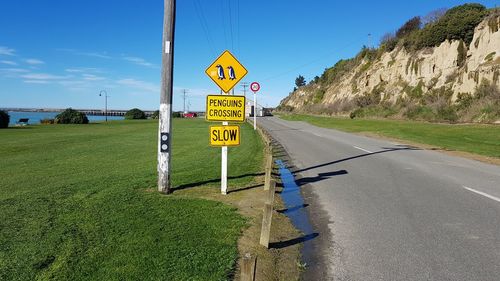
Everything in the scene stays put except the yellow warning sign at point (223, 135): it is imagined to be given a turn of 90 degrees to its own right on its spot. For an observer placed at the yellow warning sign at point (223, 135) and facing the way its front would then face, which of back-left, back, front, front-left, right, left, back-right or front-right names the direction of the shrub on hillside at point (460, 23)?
back-right

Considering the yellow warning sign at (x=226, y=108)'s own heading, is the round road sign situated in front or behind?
behind

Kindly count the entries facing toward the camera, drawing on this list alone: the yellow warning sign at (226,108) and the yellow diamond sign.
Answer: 2

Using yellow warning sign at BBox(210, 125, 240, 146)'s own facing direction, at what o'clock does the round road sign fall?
The round road sign is roughly at 6 o'clock from the yellow warning sign.

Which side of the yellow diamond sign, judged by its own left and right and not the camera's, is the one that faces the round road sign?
back

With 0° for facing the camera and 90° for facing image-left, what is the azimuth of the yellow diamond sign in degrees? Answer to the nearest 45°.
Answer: approximately 0°

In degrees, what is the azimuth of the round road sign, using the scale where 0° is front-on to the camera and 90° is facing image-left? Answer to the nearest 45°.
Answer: approximately 0°

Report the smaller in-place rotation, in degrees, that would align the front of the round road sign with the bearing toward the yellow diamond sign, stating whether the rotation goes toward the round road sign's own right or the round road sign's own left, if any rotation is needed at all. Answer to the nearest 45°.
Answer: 0° — it already faces it
